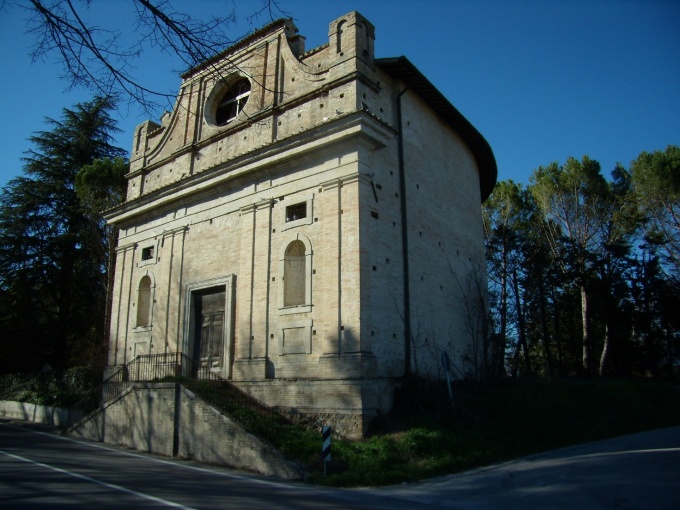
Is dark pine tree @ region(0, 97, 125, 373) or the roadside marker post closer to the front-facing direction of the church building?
the roadside marker post

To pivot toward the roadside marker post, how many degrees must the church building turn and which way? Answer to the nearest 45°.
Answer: approximately 45° to its left

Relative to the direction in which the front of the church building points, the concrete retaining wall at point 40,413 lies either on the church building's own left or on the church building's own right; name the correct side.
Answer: on the church building's own right

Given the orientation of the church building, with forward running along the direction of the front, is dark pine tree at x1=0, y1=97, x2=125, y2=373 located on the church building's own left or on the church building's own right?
on the church building's own right

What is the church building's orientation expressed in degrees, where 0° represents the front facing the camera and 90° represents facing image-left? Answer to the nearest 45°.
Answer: approximately 45°
